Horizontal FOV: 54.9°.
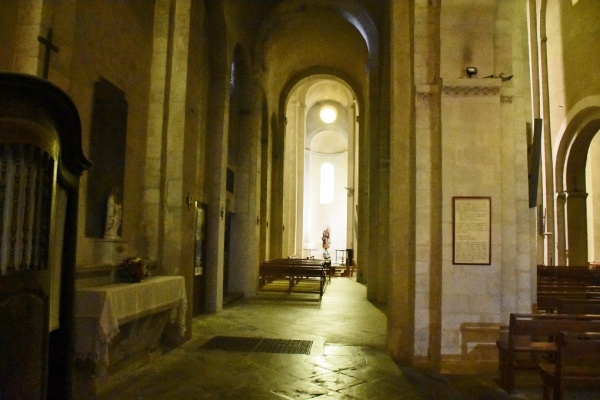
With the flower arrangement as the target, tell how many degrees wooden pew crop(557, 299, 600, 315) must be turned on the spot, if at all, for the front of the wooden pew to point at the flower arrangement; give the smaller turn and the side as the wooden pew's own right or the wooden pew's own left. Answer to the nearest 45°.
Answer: approximately 135° to the wooden pew's own left

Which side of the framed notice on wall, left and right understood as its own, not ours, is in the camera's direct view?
front

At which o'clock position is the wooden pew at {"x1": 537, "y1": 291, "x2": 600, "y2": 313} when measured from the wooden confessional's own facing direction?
The wooden pew is roughly at 10 o'clock from the wooden confessional.

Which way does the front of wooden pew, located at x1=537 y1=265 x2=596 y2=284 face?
away from the camera

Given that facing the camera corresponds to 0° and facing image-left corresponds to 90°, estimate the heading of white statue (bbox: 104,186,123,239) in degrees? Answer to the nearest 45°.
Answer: approximately 315°

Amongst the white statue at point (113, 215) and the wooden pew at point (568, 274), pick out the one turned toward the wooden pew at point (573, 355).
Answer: the white statue

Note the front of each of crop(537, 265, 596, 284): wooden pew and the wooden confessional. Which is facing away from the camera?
the wooden pew

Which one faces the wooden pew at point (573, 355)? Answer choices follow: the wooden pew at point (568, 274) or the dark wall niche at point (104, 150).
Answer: the dark wall niche

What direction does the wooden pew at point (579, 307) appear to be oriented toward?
away from the camera

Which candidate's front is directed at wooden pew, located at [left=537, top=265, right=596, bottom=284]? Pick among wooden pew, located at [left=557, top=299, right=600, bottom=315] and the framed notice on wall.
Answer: wooden pew, located at [left=557, top=299, right=600, bottom=315]

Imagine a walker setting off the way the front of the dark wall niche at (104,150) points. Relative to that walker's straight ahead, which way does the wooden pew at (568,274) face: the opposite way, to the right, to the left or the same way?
to the left

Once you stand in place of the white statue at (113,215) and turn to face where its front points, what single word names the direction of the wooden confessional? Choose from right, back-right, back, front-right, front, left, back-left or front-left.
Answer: front-right

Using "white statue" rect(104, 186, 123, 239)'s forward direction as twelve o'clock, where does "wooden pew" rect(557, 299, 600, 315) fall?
The wooden pew is roughly at 11 o'clock from the white statue.

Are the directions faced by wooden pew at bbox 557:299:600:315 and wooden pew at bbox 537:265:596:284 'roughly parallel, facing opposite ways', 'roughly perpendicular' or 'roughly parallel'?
roughly parallel

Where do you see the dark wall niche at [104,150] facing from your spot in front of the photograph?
facing the viewer and to the right of the viewer

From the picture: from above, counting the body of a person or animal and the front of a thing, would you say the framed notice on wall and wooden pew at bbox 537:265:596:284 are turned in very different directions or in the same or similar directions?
very different directions
